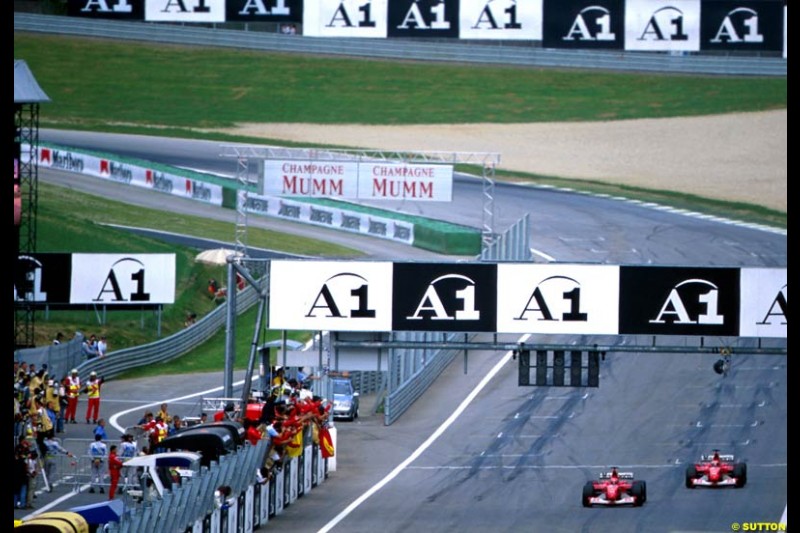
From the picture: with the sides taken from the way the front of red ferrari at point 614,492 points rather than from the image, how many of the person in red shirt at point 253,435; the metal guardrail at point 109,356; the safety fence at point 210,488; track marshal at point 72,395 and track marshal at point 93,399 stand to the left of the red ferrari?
0

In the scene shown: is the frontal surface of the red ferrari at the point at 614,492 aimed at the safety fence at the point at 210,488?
no

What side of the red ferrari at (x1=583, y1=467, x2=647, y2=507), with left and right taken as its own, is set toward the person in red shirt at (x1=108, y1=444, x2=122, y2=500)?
right

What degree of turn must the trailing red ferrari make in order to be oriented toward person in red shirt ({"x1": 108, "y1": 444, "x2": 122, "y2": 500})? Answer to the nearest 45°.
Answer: approximately 45° to its right

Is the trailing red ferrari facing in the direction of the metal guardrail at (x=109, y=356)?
no

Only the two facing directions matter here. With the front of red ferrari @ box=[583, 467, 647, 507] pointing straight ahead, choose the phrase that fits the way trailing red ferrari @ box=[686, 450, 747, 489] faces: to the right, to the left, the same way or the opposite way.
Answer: the same way

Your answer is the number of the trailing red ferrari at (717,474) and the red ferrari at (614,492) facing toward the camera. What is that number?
2

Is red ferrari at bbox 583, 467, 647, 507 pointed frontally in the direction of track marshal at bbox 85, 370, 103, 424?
no

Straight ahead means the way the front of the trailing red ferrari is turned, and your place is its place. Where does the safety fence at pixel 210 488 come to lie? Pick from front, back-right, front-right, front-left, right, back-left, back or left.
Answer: front-right

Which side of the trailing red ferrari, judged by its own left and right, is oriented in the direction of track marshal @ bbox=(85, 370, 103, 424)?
right

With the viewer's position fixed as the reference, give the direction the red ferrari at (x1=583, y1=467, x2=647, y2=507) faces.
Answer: facing the viewer
